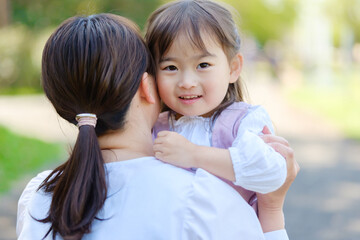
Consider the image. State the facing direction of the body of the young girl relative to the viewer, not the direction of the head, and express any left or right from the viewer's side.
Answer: facing the viewer and to the left of the viewer

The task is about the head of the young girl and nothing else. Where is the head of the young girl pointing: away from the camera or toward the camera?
toward the camera

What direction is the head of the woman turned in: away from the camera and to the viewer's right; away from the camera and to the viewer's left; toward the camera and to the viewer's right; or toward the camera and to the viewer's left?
away from the camera and to the viewer's right
